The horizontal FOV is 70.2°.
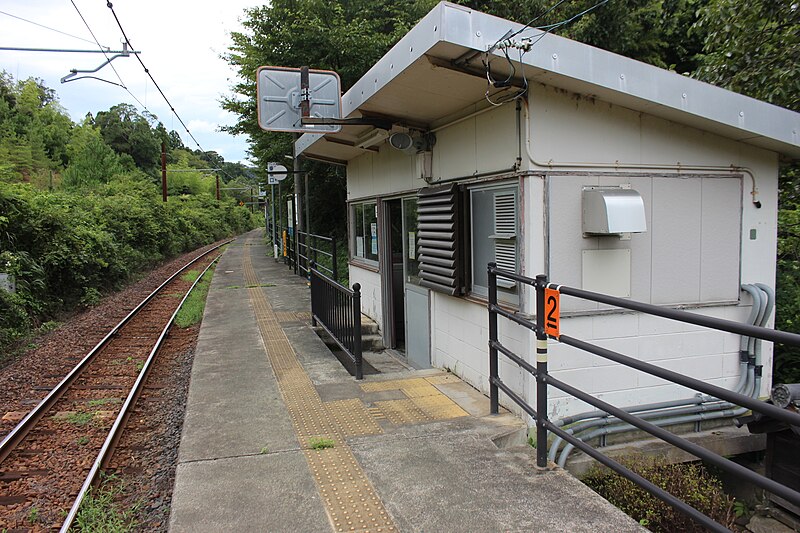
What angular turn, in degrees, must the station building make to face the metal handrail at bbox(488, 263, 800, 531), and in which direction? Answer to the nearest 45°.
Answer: approximately 45° to its left

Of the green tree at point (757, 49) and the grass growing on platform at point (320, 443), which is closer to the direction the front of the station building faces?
the grass growing on platform

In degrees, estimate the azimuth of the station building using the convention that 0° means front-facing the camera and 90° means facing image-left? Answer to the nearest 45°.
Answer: approximately 45°

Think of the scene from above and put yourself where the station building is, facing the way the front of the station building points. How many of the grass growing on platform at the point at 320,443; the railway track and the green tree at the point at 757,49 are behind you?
1

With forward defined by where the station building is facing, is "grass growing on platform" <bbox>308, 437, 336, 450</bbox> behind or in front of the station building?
in front

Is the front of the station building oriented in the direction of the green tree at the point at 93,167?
no

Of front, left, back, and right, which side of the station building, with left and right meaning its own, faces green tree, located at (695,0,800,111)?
back

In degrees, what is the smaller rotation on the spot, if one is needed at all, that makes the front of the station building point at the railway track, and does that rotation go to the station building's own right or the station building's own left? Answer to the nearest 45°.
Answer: approximately 45° to the station building's own right
